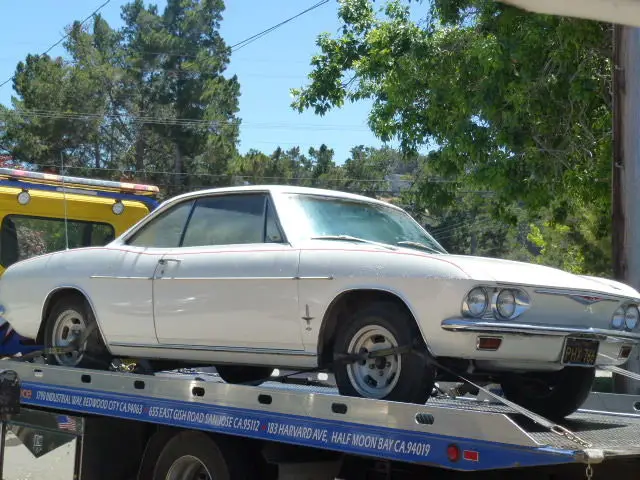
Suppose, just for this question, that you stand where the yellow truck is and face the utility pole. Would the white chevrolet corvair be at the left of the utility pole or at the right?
right

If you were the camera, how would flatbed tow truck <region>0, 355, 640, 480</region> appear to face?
facing away from the viewer and to the left of the viewer

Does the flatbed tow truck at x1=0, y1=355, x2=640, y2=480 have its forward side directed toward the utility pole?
no

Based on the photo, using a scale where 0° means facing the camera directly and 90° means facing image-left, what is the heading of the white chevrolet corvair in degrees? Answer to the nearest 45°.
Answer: approximately 315°

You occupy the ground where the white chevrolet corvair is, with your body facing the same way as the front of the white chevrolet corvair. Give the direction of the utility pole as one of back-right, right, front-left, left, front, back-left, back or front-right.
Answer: left
